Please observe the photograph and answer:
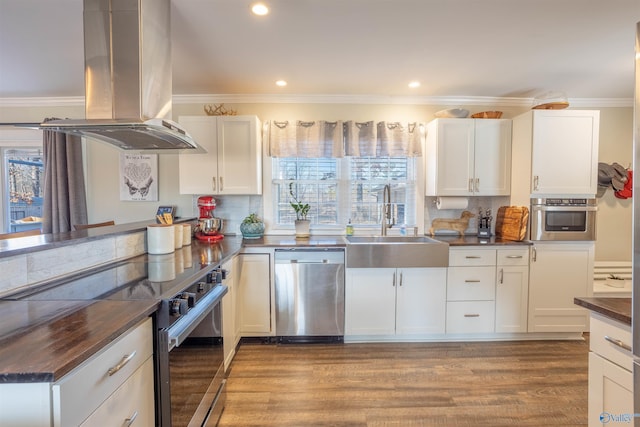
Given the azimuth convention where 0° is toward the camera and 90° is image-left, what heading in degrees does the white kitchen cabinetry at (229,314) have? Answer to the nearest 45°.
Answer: approximately 270°

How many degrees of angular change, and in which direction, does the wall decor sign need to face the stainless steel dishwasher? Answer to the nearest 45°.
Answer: approximately 45° to its left

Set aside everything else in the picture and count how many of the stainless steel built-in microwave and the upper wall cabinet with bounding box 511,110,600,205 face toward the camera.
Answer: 2

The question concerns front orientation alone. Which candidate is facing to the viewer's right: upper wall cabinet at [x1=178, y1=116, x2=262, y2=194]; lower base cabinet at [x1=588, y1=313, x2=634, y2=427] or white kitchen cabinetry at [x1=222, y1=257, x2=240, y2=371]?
the white kitchen cabinetry
